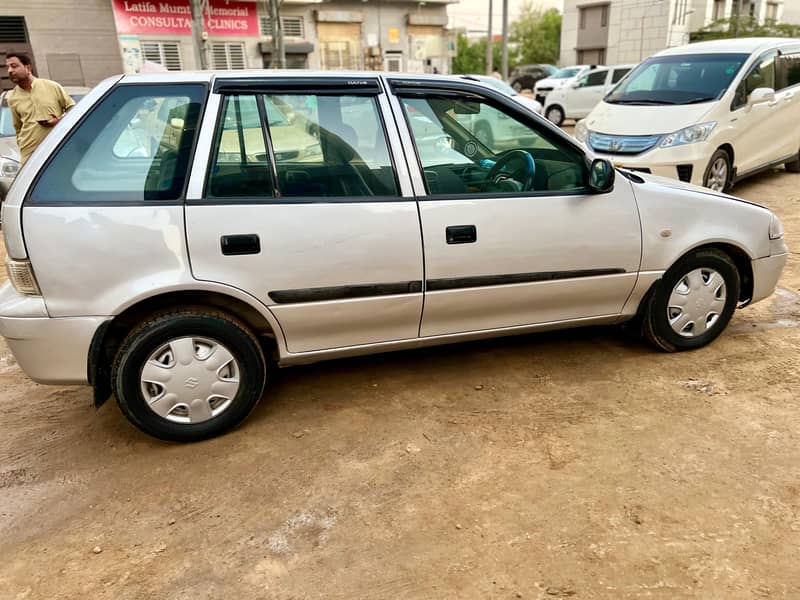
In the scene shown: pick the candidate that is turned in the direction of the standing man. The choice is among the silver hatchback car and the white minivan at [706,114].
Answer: the white minivan

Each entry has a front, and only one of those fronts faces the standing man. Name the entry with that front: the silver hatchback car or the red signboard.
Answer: the red signboard

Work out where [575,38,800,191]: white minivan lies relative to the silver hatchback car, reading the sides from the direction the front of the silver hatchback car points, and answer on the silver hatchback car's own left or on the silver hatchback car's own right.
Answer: on the silver hatchback car's own left

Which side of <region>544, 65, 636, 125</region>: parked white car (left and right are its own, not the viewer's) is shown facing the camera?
left

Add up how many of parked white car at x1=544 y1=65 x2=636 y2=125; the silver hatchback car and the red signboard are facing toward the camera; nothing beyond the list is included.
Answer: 1

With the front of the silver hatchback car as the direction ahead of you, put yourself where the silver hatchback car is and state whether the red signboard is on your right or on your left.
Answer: on your left

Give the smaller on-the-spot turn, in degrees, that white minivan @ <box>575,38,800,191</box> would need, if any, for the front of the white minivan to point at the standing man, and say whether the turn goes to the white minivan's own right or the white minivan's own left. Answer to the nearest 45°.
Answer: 0° — it already faces them

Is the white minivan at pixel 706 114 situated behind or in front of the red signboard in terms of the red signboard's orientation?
in front

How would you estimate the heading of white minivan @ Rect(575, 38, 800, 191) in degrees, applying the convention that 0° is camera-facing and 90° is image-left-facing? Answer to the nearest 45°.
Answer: approximately 45°

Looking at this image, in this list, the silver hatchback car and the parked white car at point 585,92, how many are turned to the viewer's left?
1

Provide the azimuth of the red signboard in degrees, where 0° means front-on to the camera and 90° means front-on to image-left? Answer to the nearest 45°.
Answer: approximately 0°
